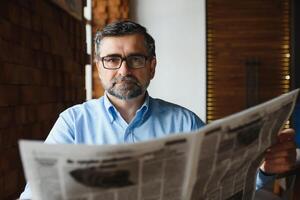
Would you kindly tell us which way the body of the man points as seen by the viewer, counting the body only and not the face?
toward the camera

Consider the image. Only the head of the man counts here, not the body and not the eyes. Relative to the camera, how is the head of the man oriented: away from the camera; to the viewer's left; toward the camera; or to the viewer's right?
toward the camera
